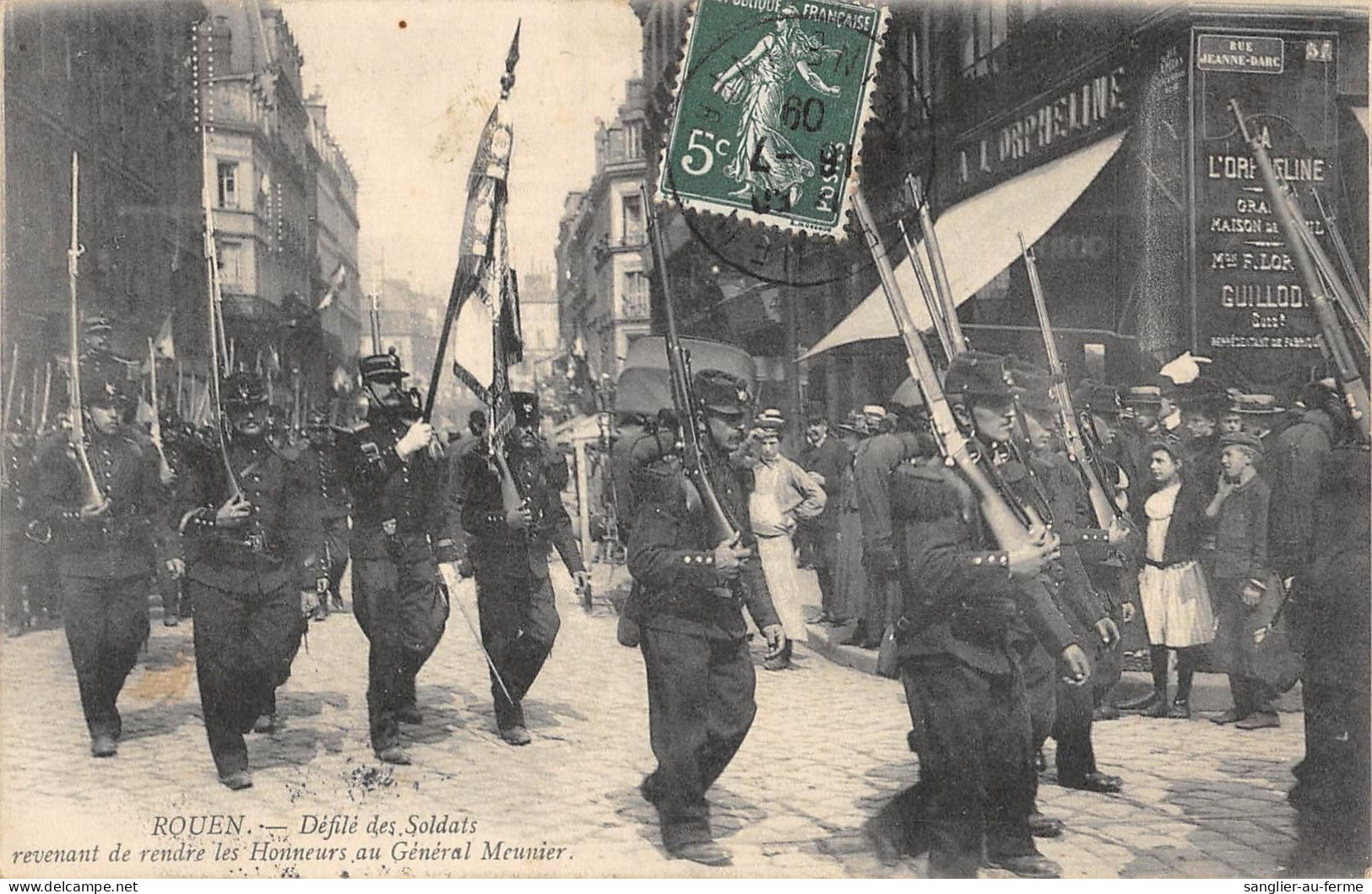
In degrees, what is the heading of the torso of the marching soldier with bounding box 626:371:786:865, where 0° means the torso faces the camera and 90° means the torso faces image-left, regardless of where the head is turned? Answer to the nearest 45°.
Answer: approximately 315°

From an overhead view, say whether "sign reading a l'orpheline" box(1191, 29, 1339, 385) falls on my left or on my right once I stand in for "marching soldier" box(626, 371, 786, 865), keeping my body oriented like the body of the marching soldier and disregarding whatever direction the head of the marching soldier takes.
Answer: on my left

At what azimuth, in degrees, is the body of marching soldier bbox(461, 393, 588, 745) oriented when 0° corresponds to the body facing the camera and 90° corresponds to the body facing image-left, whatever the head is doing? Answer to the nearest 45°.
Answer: approximately 0°

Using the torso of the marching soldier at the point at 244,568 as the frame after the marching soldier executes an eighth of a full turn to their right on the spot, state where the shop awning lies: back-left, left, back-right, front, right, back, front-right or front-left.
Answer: back-left

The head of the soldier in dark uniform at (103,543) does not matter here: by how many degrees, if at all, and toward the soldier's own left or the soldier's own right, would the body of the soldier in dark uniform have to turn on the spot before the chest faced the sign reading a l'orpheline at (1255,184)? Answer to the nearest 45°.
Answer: approximately 90° to the soldier's own left

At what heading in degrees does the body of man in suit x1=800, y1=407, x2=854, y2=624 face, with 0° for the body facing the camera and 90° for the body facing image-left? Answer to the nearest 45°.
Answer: approximately 45°

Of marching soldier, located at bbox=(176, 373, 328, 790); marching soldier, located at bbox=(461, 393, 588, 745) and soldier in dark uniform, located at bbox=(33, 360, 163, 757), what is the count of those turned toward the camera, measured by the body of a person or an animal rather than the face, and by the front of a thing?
3

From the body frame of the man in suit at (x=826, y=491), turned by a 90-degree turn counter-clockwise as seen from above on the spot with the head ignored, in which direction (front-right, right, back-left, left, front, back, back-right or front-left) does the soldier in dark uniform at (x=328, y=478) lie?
right
